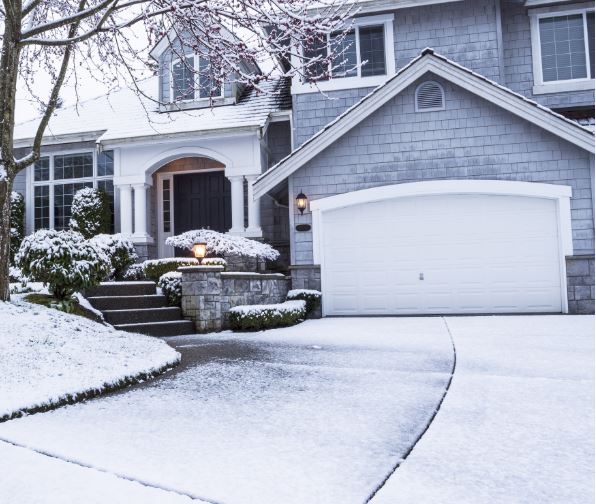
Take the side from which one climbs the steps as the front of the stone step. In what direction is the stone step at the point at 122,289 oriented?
toward the camera

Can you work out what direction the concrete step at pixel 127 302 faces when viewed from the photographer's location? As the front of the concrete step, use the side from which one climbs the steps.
facing the viewer

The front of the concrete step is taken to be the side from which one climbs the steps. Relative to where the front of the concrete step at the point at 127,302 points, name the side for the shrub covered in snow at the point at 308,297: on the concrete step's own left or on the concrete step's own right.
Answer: on the concrete step's own left

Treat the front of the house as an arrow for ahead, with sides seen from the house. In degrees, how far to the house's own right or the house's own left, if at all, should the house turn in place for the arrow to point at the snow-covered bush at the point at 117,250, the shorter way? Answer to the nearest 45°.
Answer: approximately 90° to the house's own right

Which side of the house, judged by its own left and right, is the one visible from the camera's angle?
front

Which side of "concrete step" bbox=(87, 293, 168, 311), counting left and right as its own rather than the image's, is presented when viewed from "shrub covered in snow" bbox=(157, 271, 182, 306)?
left
